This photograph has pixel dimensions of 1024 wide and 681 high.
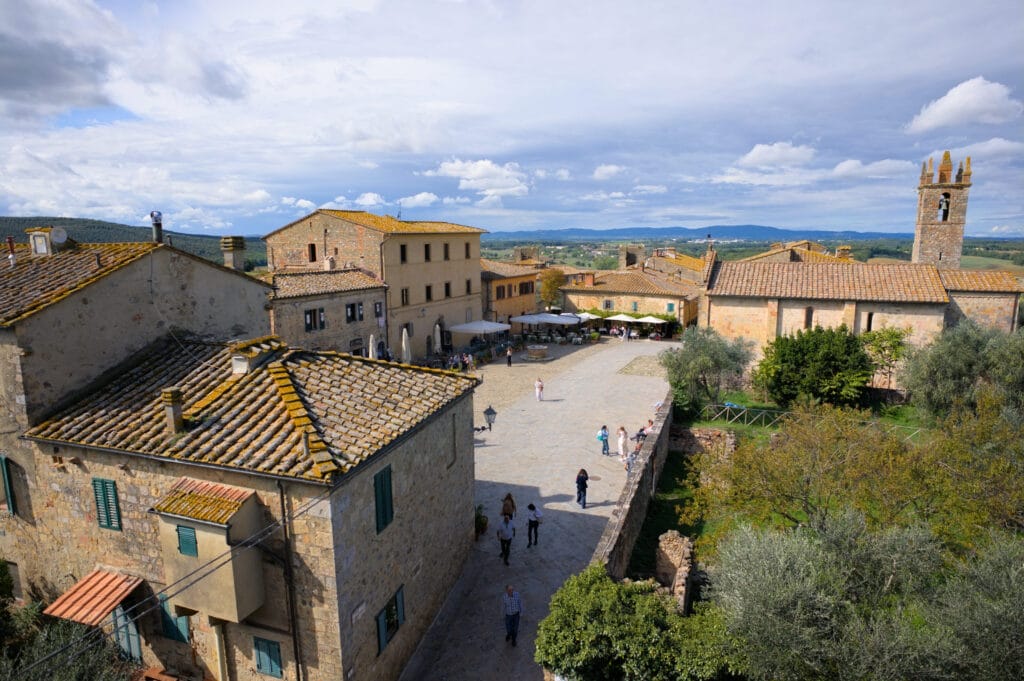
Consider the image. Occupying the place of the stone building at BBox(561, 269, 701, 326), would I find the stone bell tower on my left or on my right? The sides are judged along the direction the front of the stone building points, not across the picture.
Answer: on my left

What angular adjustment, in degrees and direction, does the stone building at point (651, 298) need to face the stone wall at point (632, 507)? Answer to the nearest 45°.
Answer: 0° — it already faces it
